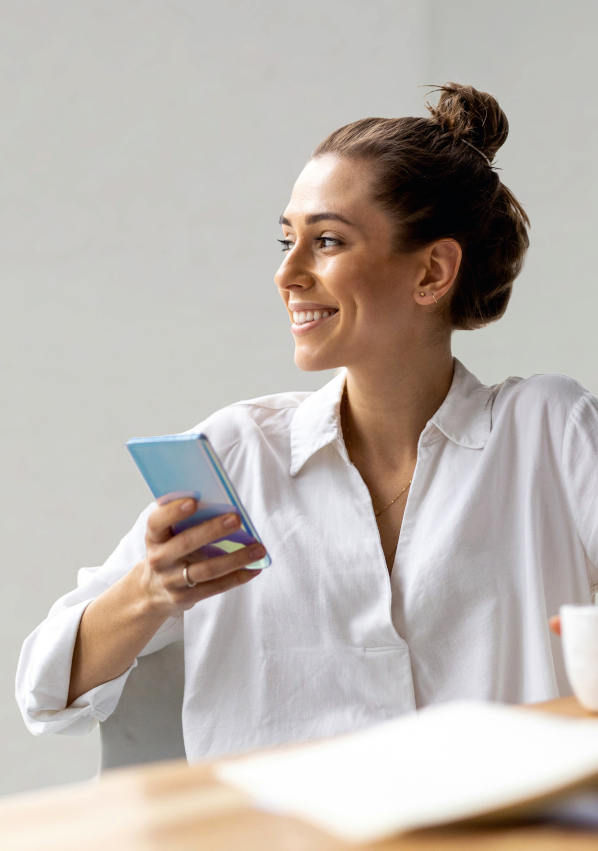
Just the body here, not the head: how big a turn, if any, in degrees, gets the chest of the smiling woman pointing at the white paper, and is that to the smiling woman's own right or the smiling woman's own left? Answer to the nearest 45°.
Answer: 0° — they already face it

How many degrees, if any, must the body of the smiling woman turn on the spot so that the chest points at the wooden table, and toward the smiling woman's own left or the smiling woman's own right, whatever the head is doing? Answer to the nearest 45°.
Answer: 0° — they already face it

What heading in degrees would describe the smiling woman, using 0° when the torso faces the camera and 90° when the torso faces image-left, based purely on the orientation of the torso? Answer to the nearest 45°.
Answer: approximately 0°
